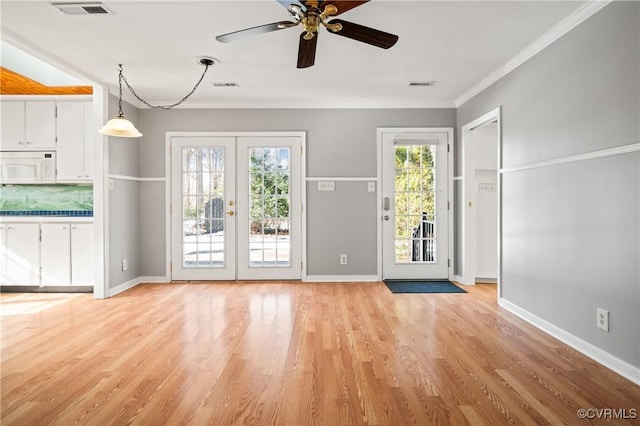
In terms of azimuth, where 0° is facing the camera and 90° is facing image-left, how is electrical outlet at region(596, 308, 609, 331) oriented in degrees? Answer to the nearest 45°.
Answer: approximately 45°

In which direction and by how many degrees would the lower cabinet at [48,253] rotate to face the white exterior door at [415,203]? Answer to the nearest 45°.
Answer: approximately 45° to its left

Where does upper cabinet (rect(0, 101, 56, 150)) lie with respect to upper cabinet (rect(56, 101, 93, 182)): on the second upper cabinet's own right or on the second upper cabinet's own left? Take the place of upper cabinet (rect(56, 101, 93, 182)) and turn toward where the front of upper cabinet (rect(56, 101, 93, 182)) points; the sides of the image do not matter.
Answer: on the second upper cabinet's own right

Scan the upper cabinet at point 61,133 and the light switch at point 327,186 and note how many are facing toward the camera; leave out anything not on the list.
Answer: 2

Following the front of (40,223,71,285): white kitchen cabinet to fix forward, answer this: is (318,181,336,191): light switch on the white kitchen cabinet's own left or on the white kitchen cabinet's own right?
on the white kitchen cabinet's own left

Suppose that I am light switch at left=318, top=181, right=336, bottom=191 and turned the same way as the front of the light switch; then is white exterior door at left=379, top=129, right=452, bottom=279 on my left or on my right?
on my left

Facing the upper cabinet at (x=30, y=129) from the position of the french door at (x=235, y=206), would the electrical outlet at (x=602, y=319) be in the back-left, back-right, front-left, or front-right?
back-left

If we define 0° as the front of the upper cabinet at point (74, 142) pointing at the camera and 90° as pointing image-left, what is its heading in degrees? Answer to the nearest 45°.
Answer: approximately 0°
